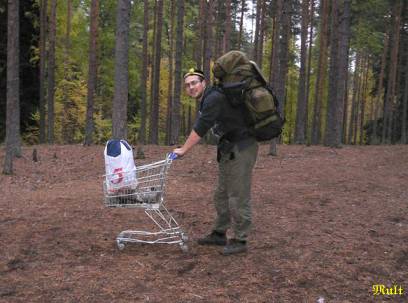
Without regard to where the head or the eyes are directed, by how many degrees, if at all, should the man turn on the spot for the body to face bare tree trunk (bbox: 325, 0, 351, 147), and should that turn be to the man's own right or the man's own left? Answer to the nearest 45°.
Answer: approximately 90° to the man's own right

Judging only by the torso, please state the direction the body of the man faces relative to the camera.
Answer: to the viewer's left

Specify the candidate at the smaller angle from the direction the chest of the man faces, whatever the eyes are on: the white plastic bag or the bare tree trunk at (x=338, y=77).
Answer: the white plastic bag

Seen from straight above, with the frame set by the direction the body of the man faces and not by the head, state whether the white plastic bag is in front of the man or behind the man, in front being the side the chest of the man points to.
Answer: in front
